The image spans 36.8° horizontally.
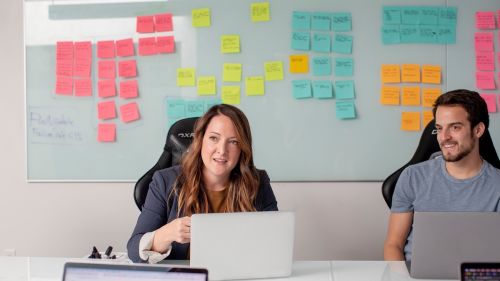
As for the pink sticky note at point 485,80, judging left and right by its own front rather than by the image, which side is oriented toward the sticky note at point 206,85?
right

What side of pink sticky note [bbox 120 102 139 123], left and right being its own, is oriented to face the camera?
front

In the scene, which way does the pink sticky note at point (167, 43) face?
toward the camera

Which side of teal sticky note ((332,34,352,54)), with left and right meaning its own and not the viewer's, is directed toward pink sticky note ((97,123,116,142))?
right

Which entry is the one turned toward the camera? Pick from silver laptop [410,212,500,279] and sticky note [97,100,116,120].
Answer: the sticky note

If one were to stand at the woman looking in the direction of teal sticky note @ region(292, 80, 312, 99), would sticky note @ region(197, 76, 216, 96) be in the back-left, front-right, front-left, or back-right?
front-left

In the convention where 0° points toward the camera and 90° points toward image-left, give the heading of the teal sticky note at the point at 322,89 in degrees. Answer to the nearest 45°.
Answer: approximately 0°

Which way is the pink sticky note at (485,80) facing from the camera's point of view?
toward the camera

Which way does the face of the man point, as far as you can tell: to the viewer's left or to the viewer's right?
to the viewer's left

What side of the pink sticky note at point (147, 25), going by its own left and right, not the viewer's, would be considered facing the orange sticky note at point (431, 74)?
left

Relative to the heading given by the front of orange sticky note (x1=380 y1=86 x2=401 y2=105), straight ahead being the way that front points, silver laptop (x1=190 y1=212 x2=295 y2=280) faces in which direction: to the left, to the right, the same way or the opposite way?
the opposite way

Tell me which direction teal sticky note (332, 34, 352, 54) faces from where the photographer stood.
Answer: facing the viewer

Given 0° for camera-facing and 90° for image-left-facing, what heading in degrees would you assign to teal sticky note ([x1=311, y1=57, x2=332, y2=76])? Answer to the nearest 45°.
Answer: approximately 0°

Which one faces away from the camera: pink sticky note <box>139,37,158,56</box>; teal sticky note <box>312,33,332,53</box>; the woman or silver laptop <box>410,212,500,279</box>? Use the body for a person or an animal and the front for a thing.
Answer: the silver laptop

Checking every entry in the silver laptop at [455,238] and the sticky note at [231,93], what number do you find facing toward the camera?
1
